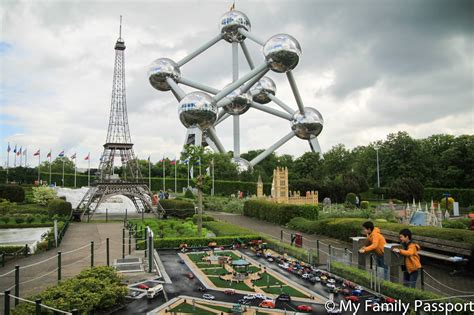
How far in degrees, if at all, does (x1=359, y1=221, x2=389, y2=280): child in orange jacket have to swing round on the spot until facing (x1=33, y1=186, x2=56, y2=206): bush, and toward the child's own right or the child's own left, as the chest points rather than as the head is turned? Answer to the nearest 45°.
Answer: approximately 45° to the child's own right

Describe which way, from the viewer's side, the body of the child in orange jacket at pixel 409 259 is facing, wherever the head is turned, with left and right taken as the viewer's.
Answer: facing to the left of the viewer

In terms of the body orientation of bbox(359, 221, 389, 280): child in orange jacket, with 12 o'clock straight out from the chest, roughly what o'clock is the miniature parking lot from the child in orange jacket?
The miniature parking lot is roughly at 12 o'clock from the child in orange jacket.

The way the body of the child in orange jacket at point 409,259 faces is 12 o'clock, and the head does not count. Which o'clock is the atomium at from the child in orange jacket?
The atomium is roughly at 2 o'clock from the child in orange jacket.

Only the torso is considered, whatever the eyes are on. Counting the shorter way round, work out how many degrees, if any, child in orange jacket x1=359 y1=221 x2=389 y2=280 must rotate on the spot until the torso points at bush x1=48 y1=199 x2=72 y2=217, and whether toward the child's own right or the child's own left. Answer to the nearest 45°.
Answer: approximately 45° to the child's own right

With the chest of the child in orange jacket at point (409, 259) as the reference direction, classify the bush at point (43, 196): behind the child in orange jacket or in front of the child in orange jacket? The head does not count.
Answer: in front

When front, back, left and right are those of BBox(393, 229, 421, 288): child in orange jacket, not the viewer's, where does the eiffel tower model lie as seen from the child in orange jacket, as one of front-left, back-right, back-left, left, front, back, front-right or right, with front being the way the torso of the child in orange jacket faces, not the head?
front-right

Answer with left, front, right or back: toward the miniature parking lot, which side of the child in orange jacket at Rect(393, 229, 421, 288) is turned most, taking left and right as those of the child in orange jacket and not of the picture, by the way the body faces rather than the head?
front

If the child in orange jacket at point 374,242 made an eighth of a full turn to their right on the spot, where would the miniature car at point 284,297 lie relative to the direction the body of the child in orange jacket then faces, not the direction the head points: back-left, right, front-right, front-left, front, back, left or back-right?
left

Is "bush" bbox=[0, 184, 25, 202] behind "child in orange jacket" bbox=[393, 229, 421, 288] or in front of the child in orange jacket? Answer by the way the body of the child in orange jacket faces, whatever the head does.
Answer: in front

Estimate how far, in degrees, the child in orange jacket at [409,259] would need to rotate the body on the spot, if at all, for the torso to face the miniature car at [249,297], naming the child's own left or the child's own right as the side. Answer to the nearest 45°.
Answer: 0° — they already face it

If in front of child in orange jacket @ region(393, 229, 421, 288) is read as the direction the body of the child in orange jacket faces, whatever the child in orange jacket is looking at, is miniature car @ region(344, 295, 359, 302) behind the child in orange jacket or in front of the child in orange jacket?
in front

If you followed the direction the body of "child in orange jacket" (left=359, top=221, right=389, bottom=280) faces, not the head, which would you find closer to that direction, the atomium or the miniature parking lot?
the miniature parking lot

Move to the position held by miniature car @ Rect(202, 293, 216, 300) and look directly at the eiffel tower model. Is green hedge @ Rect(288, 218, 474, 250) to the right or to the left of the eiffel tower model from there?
right

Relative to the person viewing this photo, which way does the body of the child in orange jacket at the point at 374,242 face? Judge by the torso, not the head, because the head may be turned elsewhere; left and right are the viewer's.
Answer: facing to the left of the viewer

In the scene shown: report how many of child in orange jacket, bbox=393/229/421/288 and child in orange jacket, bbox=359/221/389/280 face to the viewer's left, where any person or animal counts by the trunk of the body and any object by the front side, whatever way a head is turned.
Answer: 2

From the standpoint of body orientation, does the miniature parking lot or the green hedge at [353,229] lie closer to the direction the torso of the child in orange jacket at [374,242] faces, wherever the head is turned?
the miniature parking lot
